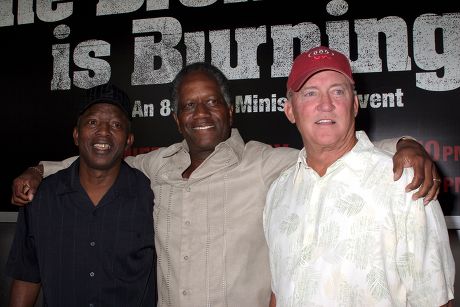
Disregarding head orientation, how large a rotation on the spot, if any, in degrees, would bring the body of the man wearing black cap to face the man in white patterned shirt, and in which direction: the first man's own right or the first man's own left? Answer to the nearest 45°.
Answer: approximately 45° to the first man's own left

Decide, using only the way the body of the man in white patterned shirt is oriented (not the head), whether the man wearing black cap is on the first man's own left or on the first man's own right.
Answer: on the first man's own right

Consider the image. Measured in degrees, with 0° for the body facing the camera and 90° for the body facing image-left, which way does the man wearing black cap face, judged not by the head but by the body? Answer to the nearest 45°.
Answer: approximately 0°
